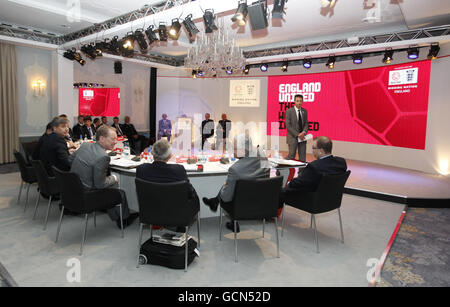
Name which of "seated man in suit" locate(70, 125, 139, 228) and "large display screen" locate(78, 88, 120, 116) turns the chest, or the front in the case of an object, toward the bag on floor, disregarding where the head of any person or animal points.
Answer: the large display screen

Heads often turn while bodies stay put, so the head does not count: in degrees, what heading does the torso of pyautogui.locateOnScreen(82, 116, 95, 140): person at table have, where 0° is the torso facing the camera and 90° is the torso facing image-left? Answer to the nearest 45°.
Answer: approximately 315°

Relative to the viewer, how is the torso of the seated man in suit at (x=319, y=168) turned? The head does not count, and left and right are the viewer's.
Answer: facing away from the viewer and to the left of the viewer

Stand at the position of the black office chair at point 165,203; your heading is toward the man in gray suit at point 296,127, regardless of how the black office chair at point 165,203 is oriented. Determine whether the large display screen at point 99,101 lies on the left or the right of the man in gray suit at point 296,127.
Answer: left

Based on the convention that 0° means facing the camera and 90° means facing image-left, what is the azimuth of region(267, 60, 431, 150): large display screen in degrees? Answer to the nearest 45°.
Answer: approximately 45°

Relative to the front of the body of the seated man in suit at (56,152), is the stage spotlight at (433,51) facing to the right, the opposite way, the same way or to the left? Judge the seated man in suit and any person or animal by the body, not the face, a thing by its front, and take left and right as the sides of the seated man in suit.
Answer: the opposite way

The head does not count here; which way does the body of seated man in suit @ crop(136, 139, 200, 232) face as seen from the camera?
away from the camera

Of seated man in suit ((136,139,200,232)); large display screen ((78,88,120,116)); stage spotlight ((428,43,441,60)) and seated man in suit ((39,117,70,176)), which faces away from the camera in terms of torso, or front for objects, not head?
seated man in suit ((136,139,200,232))

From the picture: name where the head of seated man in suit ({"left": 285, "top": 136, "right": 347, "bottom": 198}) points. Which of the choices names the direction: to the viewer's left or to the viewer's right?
to the viewer's left

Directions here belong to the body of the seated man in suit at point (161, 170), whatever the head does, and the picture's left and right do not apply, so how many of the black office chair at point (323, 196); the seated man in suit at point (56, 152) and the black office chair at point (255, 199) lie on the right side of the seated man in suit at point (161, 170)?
2

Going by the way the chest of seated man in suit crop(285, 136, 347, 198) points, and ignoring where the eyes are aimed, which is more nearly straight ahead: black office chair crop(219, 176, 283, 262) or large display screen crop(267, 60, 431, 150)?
the large display screen

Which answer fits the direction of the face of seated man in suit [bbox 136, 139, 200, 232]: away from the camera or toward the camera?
away from the camera

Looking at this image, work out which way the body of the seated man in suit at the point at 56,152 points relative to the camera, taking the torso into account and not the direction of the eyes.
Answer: to the viewer's right

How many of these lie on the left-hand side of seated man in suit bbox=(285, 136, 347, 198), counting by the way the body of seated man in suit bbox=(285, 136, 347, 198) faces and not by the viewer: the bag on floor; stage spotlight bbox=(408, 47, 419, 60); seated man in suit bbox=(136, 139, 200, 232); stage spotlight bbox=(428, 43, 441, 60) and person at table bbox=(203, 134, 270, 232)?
3

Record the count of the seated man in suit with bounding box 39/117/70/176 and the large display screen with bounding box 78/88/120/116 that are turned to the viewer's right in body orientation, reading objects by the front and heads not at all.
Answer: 1

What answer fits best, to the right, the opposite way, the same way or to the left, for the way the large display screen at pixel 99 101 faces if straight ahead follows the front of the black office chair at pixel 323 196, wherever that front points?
the opposite way
